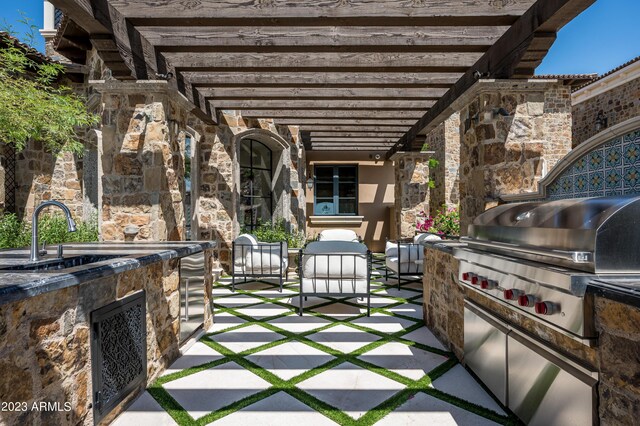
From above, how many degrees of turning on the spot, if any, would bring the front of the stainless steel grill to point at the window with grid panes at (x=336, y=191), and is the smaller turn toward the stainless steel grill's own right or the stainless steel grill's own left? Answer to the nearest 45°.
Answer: approximately 90° to the stainless steel grill's own right

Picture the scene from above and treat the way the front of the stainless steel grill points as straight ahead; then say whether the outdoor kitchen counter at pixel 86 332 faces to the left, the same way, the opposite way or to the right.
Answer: the opposite way

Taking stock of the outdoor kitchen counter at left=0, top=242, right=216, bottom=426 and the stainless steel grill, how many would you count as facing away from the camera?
0

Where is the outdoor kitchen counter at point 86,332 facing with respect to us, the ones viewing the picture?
facing the viewer and to the right of the viewer

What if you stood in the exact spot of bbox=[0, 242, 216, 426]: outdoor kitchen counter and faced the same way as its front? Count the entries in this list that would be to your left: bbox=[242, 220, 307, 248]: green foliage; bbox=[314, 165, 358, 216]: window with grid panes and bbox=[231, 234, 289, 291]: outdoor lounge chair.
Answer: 3

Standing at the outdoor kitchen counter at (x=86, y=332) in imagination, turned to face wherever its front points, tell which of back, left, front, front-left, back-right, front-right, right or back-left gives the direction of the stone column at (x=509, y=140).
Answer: front-left

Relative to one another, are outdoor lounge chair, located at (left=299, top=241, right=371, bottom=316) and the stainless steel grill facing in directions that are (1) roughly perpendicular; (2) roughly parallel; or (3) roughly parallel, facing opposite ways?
roughly perpendicular

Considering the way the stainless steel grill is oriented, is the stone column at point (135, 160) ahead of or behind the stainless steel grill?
ahead

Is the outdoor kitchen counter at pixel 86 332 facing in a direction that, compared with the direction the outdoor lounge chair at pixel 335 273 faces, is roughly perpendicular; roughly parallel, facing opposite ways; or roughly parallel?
roughly perpendicular

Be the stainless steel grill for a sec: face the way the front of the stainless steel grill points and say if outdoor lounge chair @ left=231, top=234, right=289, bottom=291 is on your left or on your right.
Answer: on your right

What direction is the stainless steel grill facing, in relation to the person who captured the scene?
facing the viewer and to the left of the viewer

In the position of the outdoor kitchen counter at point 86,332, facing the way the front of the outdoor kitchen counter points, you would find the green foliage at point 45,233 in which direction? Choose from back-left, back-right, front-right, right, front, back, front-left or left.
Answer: back-left
